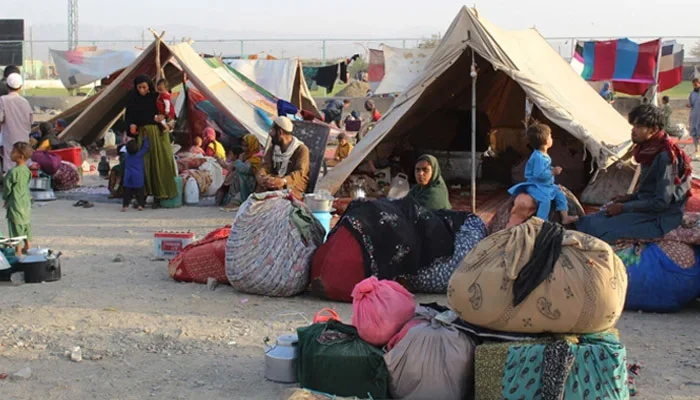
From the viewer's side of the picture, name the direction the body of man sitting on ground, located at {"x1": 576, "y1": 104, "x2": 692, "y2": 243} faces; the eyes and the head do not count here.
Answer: to the viewer's left

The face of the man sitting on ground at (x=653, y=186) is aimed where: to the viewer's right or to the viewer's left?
to the viewer's left

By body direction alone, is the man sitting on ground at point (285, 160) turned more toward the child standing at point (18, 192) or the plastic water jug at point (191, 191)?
the child standing

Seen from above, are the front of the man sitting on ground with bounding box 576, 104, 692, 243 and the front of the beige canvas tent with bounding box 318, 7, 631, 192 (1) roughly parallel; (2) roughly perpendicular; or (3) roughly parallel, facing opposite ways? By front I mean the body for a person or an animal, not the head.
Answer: roughly perpendicular

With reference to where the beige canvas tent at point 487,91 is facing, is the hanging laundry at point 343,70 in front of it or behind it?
behind

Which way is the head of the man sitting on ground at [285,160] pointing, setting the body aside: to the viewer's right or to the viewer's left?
to the viewer's left
